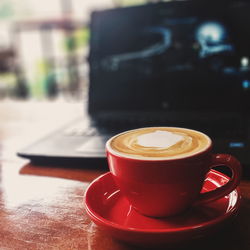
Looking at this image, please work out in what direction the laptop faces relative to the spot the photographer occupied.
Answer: facing the viewer and to the left of the viewer
